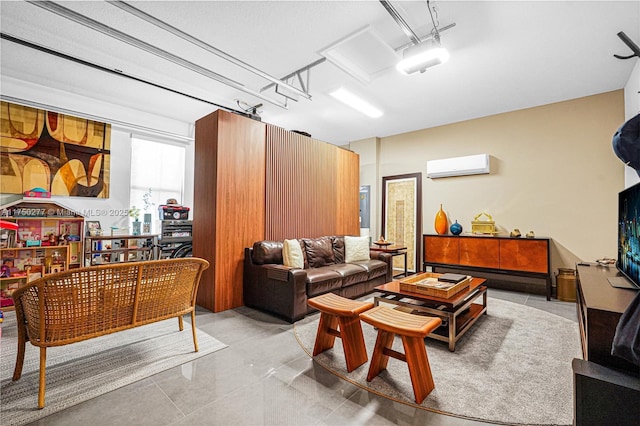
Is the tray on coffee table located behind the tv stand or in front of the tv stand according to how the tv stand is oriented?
in front

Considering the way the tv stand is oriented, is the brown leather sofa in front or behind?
in front

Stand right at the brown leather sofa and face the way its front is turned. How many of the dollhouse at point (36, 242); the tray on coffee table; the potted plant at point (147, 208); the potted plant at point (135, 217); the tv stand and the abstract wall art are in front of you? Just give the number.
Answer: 2

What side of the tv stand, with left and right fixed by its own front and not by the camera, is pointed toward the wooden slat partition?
front

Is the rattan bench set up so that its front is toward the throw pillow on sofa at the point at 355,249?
no

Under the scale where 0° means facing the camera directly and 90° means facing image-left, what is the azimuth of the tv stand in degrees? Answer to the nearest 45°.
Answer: approximately 90°

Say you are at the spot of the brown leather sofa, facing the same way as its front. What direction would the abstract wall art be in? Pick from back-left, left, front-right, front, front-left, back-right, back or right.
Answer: back-right

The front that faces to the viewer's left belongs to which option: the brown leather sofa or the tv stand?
the tv stand

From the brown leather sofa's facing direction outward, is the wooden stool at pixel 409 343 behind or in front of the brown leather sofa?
in front

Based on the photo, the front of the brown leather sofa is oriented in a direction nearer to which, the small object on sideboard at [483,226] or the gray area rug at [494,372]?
the gray area rug

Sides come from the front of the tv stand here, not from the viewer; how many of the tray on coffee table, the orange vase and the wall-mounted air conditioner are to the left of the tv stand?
0

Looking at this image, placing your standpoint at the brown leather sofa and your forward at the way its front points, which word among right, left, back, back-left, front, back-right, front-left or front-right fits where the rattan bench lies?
right

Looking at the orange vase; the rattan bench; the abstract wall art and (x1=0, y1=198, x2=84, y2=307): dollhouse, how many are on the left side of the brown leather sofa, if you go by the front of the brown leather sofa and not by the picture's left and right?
1

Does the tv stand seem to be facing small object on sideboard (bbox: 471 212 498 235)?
no

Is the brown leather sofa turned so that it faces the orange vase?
no

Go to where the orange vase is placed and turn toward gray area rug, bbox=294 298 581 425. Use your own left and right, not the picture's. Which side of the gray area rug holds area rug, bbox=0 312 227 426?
right

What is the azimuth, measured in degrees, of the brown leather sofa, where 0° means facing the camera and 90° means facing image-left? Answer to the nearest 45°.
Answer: approximately 315°

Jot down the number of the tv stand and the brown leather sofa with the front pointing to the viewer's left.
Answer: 1

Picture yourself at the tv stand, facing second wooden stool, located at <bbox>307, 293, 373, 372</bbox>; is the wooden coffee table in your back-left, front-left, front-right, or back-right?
front-right

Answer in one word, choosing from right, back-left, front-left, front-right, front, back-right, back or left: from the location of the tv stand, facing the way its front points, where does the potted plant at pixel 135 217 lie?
front
